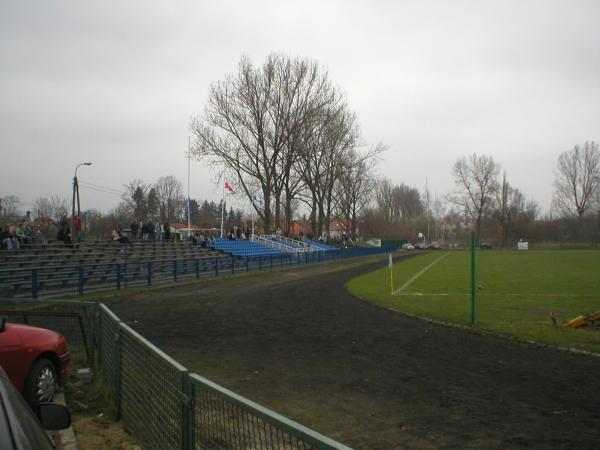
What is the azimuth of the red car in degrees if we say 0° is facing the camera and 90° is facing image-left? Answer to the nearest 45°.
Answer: approximately 225°

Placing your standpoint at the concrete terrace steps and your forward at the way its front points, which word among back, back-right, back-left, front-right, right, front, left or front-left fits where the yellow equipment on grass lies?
front

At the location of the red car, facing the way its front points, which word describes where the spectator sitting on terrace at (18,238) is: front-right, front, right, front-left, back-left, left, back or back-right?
front-left

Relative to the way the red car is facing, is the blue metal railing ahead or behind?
ahead

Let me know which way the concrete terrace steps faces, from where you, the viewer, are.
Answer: facing the viewer and to the right of the viewer

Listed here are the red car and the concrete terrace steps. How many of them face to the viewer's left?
0

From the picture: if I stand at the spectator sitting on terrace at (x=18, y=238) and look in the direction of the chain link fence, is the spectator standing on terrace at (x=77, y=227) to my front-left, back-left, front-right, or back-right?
back-left

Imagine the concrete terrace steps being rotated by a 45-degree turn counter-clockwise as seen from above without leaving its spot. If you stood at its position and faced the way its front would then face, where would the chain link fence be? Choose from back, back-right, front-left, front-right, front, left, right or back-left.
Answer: right

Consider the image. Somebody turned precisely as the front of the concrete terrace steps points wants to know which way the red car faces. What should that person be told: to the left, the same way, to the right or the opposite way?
to the left

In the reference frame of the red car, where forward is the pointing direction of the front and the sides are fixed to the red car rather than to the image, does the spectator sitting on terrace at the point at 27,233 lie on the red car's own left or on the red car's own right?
on the red car's own left
